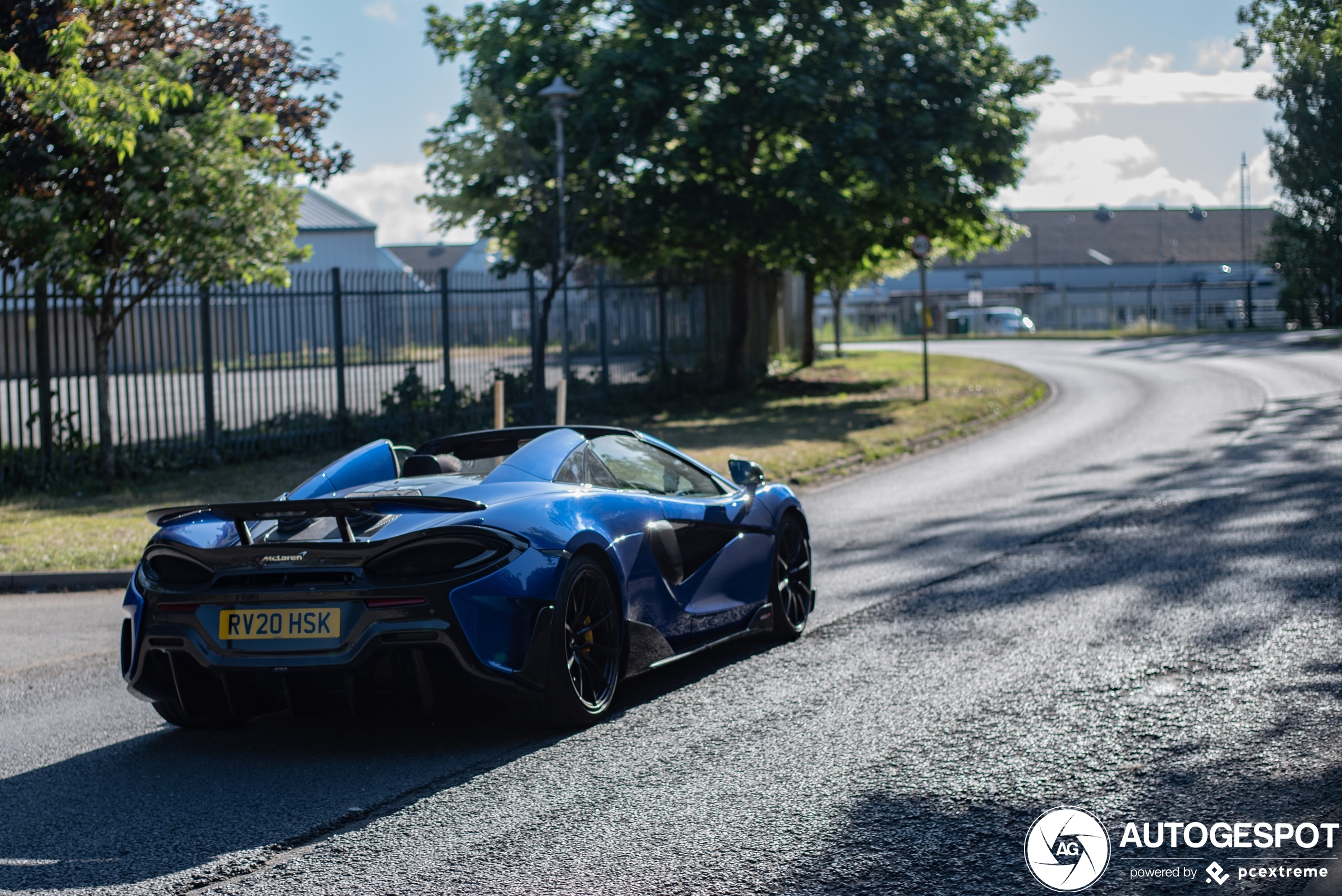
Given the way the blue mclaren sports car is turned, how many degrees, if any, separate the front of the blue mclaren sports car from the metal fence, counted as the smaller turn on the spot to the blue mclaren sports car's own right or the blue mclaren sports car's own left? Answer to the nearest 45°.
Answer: approximately 45° to the blue mclaren sports car's own left

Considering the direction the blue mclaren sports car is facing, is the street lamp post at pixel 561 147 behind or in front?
in front

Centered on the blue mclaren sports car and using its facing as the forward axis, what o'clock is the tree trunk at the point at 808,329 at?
The tree trunk is roughly at 11 o'clock from the blue mclaren sports car.

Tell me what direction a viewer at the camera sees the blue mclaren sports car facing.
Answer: facing away from the viewer and to the right of the viewer

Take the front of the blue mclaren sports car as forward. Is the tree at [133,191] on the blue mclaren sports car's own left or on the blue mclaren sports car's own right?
on the blue mclaren sports car's own left

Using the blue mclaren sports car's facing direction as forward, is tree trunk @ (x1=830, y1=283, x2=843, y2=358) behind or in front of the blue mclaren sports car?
in front
